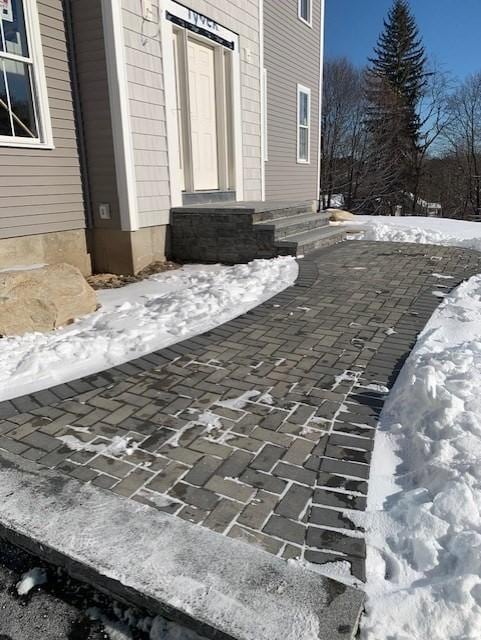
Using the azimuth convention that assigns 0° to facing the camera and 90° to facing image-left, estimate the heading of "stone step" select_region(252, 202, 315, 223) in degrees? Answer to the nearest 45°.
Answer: approximately 315°

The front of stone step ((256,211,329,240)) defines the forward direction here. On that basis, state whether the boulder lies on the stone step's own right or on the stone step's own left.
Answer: on the stone step's own right

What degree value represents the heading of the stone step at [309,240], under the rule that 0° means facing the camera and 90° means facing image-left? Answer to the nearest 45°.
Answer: approximately 315°

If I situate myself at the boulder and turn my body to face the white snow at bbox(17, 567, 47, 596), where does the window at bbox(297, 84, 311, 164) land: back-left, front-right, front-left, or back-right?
back-left

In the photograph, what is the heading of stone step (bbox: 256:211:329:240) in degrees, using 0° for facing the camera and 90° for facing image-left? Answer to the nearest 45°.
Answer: approximately 315°
